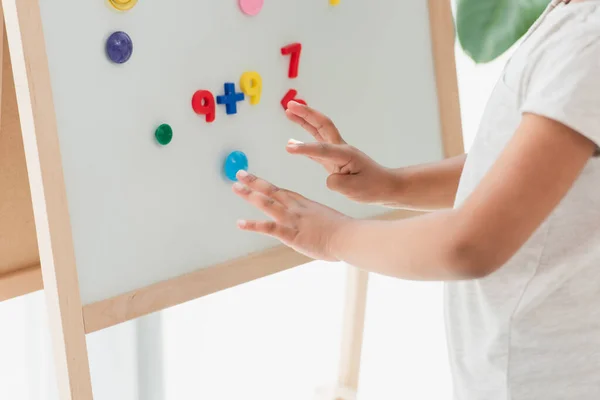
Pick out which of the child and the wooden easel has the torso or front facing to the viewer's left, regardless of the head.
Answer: the child

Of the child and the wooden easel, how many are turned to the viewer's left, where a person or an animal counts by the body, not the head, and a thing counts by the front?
1

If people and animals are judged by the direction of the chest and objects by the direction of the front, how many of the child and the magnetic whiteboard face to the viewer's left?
1

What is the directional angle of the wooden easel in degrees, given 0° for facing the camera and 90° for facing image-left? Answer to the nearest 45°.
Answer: approximately 315°

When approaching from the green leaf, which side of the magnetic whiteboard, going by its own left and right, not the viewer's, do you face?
left

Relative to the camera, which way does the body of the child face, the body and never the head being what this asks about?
to the viewer's left
